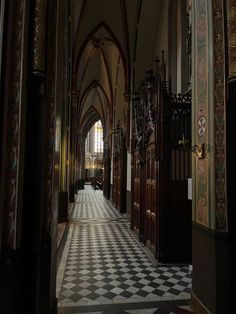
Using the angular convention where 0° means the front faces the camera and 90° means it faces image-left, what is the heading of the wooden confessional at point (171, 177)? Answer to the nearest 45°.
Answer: approximately 90°
